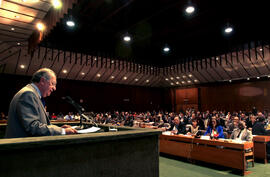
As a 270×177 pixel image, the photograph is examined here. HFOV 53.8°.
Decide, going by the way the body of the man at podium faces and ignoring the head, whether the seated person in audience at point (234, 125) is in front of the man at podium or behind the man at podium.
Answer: in front

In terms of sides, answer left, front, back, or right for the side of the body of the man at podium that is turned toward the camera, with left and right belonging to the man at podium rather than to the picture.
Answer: right

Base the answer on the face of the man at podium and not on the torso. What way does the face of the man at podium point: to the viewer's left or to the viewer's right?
to the viewer's right

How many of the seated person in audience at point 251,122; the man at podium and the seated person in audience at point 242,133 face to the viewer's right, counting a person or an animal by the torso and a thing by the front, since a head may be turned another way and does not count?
1

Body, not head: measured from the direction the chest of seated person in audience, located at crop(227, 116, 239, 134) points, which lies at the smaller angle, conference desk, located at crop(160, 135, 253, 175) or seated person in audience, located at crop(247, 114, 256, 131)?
the conference desk

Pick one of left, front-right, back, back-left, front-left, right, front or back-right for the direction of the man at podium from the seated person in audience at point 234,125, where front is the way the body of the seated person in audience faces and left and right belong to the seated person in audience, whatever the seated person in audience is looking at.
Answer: front-left

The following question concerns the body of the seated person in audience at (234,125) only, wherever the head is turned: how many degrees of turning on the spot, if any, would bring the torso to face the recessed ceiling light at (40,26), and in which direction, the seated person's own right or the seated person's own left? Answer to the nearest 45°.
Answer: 0° — they already face it

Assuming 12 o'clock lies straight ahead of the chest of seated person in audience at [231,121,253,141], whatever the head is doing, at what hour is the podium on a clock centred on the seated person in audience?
The podium is roughly at 11 o'clock from the seated person in audience.

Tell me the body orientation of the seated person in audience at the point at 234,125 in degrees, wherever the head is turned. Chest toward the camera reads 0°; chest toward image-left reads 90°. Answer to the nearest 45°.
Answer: approximately 45°

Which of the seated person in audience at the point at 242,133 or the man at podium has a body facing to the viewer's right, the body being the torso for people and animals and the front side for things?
the man at podium
